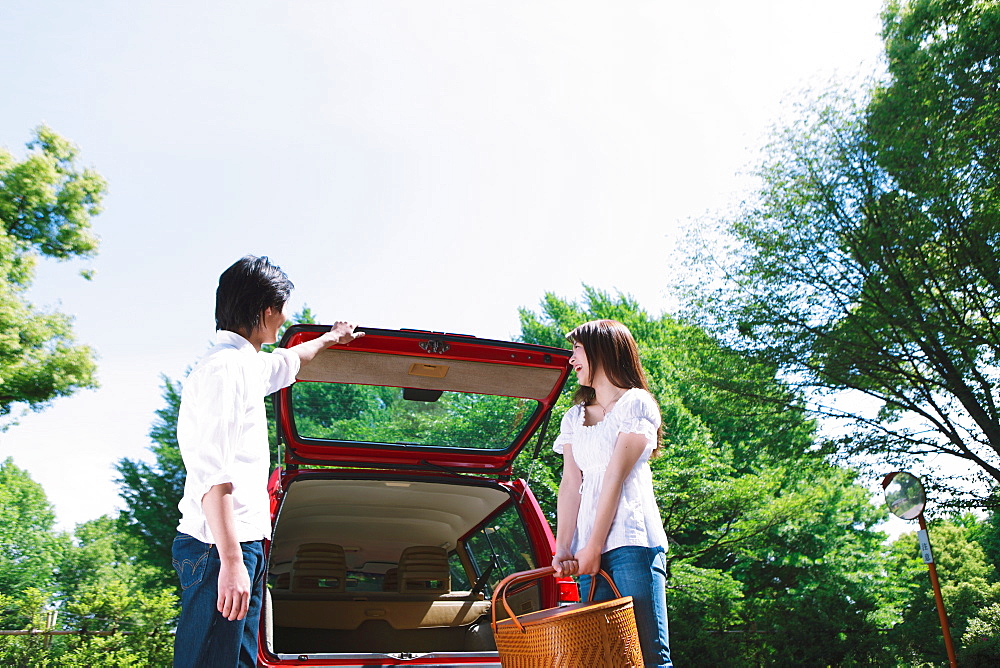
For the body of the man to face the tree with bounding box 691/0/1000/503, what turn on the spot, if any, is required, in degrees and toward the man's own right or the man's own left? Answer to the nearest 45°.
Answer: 0° — they already face it

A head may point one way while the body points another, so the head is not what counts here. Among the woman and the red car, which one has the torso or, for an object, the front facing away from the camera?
the red car

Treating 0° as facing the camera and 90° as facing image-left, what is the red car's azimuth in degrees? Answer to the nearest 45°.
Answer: approximately 180°

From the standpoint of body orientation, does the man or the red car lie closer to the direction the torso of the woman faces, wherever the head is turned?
the man

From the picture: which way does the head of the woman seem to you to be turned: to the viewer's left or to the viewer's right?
to the viewer's left

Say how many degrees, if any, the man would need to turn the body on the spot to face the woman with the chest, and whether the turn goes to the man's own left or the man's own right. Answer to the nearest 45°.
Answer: approximately 45° to the man's own right

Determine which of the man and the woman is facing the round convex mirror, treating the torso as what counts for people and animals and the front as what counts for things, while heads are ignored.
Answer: the man

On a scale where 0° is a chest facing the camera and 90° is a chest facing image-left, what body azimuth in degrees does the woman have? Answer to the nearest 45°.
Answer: approximately 45°

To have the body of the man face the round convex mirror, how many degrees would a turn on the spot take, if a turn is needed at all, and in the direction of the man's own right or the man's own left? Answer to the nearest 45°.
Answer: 0° — they already face it

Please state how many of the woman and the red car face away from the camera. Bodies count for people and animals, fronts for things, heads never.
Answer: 1

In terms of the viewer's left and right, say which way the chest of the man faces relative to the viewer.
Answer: facing away from the viewer and to the right of the viewer
